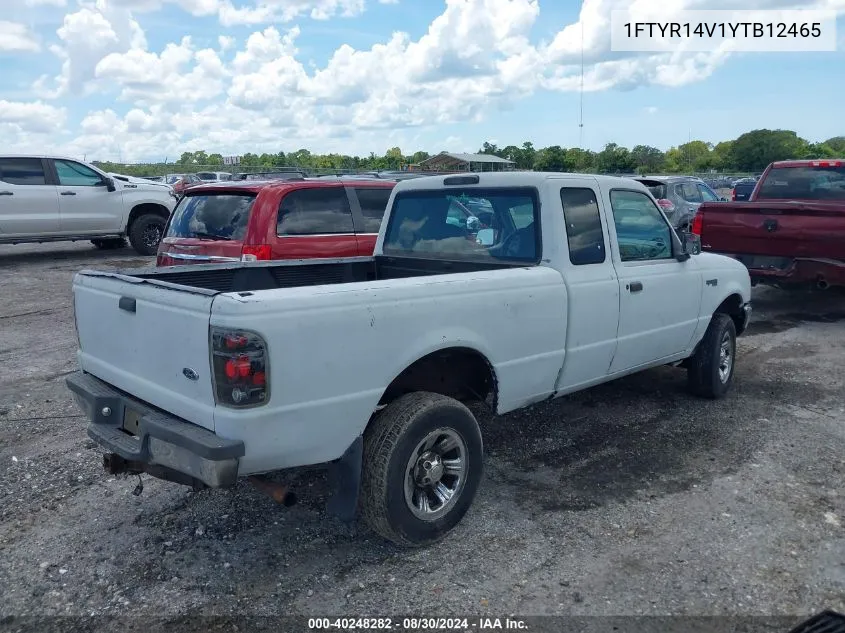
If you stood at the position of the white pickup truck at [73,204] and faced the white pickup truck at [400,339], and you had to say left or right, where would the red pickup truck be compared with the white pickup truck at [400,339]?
left

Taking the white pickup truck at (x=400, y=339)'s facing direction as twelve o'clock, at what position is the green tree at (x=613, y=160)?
The green tree is roughly at 11 o'clock from the white pickup truck.

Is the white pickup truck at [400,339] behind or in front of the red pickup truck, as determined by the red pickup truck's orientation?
behind

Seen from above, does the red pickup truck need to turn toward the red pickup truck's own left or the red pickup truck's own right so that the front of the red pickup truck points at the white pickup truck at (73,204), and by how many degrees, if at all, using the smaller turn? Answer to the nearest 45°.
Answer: approximately 135° to the red pickup truck's own left

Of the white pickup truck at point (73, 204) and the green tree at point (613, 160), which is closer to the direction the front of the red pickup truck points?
the green tree

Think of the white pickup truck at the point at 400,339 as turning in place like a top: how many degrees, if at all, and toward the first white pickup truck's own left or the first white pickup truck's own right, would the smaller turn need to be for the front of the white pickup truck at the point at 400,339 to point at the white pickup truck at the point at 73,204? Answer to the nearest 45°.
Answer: approximately 90° to the first white pickup truck's own left

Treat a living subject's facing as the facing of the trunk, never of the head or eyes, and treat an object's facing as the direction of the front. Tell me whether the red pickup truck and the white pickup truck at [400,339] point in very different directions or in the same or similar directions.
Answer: same or similar directions

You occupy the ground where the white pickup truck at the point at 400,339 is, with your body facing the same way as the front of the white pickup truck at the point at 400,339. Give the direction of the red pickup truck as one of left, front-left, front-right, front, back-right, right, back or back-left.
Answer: front

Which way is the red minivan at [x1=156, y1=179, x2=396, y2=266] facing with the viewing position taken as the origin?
facing away from the viewer and to the right of the viewer

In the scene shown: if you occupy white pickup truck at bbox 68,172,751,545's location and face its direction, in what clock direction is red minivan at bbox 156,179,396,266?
The red minivan is roughly at 10 o'clock from the white pickup truck.

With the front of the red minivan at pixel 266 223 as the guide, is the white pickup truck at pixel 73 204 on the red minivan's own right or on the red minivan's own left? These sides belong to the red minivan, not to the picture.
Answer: on the red minivan's own left

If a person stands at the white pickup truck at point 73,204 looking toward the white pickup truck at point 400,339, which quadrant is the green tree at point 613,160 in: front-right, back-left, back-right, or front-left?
back-left

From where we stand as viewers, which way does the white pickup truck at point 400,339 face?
facing away from the viewer and to the right of the viewer

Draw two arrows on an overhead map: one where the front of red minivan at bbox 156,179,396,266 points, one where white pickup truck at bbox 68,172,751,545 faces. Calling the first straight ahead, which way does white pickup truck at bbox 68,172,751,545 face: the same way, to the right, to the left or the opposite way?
the same way

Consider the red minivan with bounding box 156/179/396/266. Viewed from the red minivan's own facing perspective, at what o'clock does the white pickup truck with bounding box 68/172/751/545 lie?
The white pickup truck is roughly at 4 o'clock from the red minivan.

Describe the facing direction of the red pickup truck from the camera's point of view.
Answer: facing away from the viewer and to the right of the viewer
